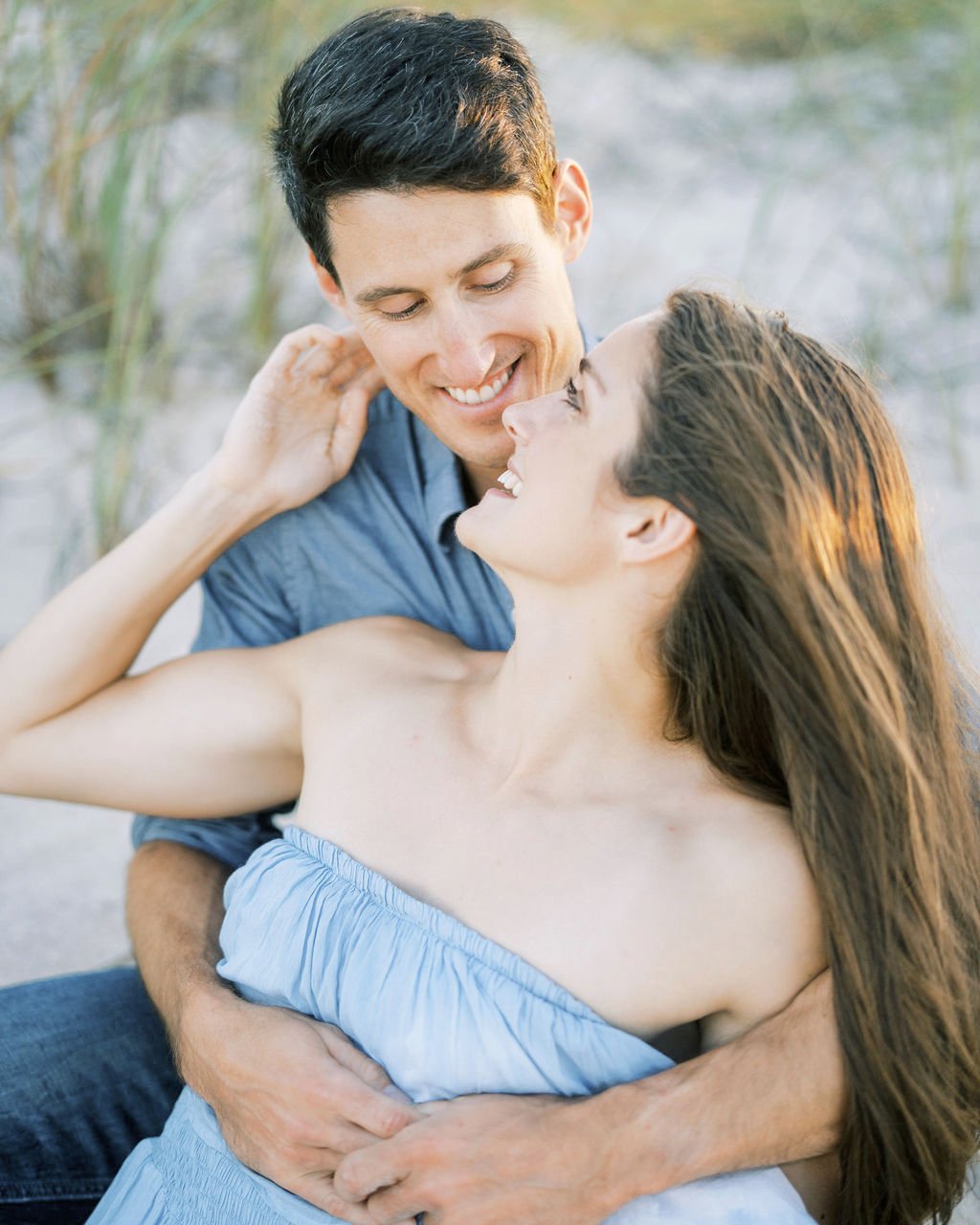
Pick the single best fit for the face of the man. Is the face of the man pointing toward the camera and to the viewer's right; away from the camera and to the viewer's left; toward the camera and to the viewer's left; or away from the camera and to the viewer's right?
toward the camera and to the viewer's right

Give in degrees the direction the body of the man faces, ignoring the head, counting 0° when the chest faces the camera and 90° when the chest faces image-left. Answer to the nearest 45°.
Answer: approximately 0°
